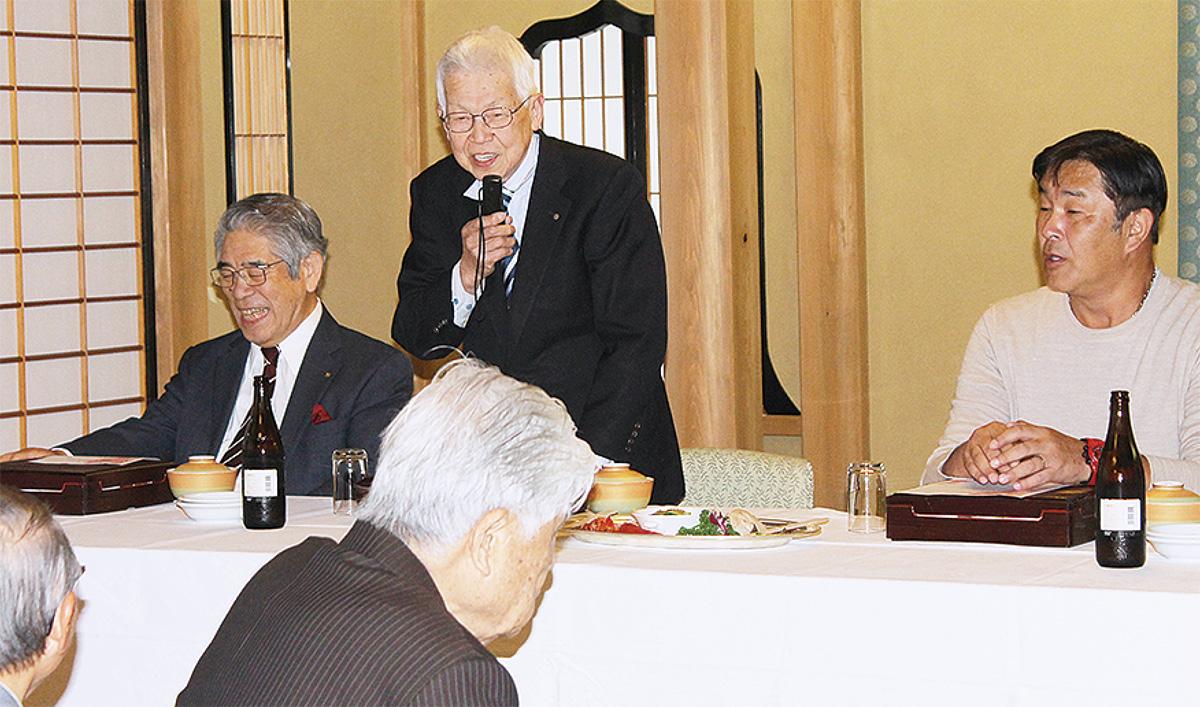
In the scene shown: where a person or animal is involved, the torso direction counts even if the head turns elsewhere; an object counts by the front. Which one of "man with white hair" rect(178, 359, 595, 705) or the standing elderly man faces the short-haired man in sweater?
the man with white hair

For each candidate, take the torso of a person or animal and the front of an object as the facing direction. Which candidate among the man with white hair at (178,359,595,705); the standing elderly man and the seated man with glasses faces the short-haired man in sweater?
the man with white hair

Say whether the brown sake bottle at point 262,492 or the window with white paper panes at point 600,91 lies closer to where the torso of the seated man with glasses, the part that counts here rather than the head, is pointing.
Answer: the brown sake bottle

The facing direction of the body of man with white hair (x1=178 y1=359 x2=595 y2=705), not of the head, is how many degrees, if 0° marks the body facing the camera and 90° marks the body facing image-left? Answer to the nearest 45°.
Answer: approximately 225°

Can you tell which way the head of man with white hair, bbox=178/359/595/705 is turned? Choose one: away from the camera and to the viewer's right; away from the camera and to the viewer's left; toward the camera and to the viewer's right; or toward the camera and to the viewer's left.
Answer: away from the camera and to the viewer's right

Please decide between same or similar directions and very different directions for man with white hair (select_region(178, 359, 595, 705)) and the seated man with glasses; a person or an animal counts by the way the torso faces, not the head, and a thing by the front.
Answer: very different directions

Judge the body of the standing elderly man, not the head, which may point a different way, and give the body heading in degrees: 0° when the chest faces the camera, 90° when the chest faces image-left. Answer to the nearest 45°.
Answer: approximately 45°

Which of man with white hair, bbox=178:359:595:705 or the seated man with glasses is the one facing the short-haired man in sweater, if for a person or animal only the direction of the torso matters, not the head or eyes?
the man with white hair
